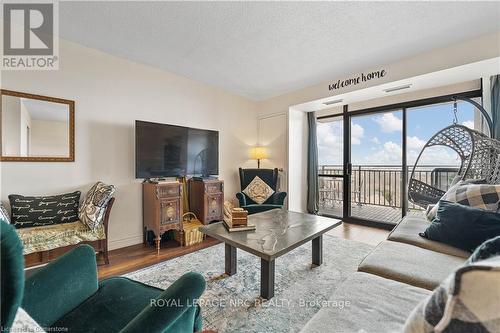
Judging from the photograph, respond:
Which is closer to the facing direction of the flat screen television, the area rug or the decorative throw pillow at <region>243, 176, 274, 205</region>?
the area rug

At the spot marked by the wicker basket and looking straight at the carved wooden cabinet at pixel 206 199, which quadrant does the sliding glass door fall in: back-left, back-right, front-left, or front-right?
front-right

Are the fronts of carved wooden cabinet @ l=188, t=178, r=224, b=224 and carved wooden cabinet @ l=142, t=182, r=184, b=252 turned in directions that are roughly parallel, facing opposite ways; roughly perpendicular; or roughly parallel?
roughly parallel

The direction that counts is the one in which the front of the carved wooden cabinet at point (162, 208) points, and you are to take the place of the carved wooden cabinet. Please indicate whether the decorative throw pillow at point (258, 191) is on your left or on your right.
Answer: on your left

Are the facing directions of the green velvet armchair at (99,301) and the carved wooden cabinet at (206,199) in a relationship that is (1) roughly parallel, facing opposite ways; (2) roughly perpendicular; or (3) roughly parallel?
roughly perpendicular

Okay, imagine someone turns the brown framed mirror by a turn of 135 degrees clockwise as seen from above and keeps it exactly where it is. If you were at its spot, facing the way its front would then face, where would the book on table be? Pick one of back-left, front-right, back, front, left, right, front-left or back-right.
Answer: back-left

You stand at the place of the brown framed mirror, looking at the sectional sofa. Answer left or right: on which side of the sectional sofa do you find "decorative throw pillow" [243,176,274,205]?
left

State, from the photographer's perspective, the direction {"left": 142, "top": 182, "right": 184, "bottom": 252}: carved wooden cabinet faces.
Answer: facing the viewer and to the right of the viewer

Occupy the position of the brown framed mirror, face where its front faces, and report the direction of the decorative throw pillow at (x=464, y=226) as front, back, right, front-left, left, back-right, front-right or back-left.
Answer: front

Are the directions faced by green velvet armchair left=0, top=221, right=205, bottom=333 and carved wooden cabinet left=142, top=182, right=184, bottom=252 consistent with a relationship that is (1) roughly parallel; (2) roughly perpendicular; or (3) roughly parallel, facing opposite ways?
roughly perpendicular

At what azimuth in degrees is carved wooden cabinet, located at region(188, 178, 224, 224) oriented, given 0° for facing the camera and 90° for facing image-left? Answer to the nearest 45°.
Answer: approximately 315°

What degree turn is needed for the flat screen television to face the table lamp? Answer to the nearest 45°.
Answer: approximately 90° to its left
